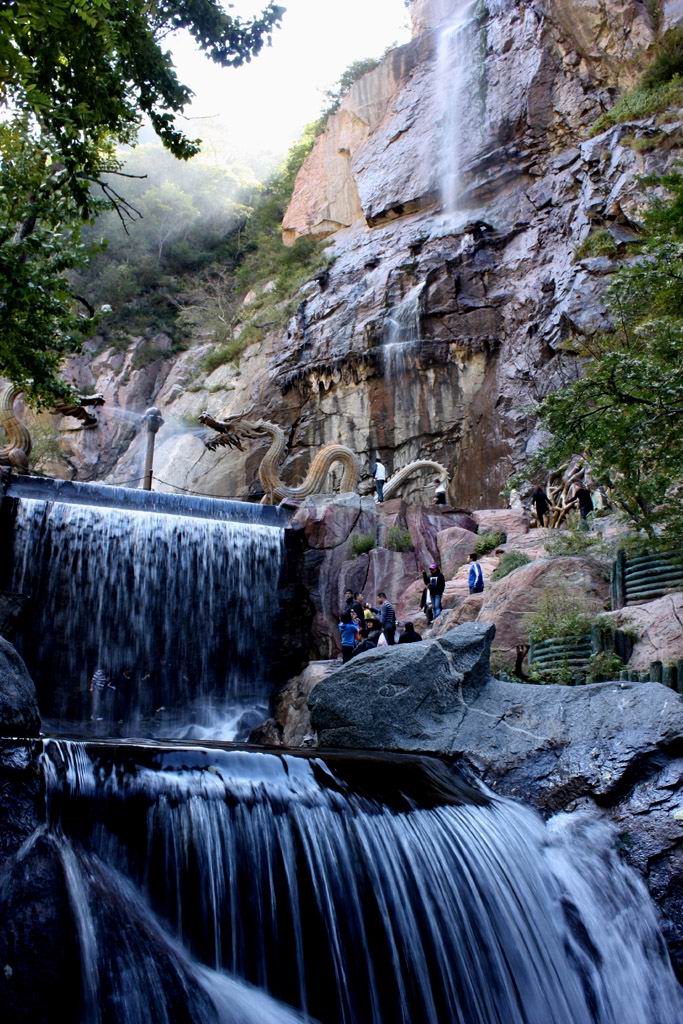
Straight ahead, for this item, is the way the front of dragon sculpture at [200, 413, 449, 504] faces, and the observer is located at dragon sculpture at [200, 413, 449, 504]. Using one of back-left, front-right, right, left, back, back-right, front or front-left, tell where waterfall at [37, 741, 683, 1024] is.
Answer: left

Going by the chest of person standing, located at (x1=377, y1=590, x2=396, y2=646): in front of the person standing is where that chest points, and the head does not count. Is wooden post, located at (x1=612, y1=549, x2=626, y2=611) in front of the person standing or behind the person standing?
behind

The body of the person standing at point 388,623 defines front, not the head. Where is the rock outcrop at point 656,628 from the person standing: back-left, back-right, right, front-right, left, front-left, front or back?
back-left

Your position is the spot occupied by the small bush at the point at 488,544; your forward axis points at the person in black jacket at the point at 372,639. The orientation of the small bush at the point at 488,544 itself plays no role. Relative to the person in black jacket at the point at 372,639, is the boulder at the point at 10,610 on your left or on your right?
right

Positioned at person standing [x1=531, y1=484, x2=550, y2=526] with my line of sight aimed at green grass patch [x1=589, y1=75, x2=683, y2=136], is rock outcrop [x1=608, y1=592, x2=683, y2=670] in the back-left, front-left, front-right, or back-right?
back-right

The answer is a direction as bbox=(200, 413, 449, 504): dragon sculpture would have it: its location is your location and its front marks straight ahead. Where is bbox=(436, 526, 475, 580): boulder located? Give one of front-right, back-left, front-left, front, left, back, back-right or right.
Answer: back-left

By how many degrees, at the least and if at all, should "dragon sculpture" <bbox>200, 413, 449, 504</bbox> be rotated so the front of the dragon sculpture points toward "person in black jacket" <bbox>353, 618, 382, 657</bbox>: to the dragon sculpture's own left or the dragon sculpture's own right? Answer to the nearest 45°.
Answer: approximately 90° to the dragon sculpture's own left

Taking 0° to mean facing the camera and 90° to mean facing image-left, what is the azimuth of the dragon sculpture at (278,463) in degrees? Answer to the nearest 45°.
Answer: approximately 90°
